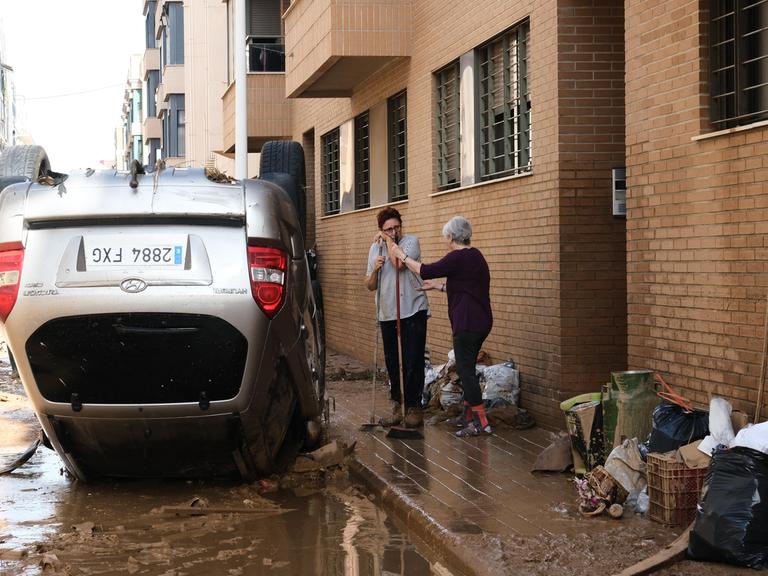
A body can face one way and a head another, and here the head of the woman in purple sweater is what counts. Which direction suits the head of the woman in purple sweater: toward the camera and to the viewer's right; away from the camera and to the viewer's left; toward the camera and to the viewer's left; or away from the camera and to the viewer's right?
away from the camera and to the viewer's left

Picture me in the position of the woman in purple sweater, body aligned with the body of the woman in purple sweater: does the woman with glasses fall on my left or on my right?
on my right

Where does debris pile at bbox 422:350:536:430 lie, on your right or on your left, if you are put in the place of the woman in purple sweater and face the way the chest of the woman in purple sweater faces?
on your right

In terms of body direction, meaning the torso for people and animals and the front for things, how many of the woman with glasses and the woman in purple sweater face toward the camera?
1

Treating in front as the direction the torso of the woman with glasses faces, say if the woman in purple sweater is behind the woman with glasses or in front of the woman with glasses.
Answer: in front

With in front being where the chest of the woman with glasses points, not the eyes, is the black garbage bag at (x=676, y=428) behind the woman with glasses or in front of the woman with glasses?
in front

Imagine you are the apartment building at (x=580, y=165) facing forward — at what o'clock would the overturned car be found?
The overturned car is roughly at 12 o'clock from the apartment building.

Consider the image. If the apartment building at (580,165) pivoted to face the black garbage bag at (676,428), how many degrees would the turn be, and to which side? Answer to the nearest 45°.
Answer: approximately 45° to its left

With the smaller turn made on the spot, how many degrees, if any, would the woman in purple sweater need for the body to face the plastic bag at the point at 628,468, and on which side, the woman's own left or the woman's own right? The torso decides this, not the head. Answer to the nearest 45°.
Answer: approximately 90° to the woman's own left

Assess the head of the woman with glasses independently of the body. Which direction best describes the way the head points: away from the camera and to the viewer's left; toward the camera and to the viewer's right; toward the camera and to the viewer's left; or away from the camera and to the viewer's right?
toward the camera and to the viewer's right

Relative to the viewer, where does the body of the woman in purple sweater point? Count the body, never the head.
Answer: to the viewer's left
